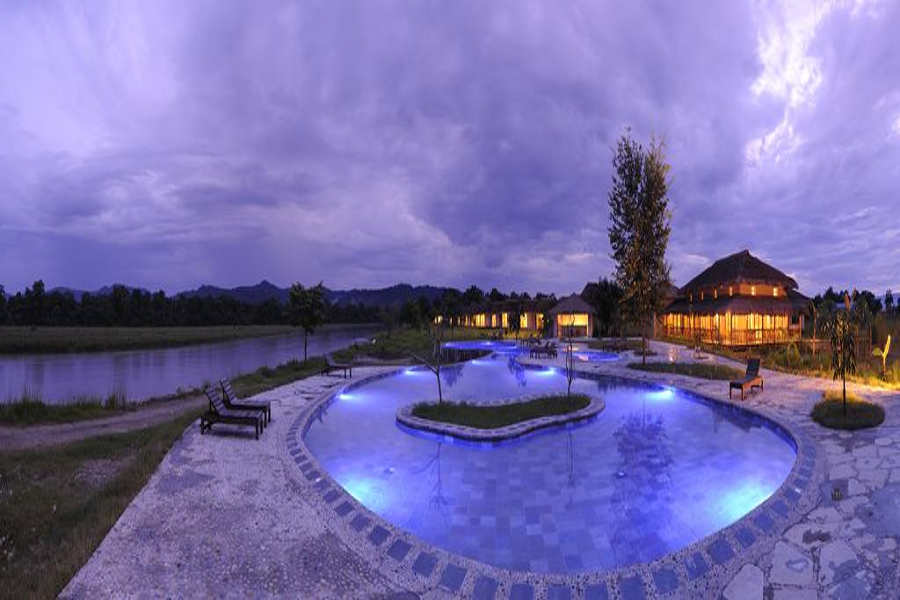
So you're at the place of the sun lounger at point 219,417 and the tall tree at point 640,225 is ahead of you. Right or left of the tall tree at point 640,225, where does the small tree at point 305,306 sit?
left

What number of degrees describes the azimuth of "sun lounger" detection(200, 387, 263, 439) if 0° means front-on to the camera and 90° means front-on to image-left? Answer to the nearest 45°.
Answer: approximately 270°

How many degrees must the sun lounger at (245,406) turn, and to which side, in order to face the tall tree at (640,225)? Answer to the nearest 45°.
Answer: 0° — it already faces it

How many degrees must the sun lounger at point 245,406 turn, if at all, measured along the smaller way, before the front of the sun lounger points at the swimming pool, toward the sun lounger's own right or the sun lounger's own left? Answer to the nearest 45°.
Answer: approximately 45° to the sun lounger's own right

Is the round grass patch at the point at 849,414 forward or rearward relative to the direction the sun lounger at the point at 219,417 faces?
forward

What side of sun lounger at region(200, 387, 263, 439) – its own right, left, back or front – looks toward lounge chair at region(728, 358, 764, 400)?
front

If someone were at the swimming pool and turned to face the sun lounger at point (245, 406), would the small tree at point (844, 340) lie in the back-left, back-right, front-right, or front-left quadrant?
back-right

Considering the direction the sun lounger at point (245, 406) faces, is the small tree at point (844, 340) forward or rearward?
forward

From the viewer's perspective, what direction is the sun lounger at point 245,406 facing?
to the viewer's right

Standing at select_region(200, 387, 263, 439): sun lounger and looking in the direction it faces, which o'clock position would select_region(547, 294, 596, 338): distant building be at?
The distant building is roughly at 11 o'clock from the sun lounger.

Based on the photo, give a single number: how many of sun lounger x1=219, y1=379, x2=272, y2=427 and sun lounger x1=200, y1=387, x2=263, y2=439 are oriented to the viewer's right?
2
